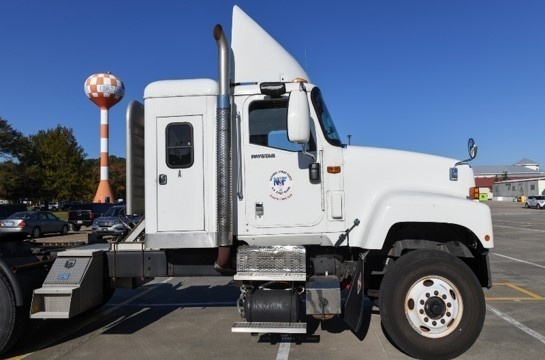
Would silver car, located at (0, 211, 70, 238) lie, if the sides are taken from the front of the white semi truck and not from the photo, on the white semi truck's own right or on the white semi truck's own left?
on the white semi truck's own left

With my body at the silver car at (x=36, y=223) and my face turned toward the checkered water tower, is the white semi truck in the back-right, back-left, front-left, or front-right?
back-right

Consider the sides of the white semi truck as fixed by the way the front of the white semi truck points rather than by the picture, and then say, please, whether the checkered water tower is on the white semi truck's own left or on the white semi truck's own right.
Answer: on the white semi truck's own left

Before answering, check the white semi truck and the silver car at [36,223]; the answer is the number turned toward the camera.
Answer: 0

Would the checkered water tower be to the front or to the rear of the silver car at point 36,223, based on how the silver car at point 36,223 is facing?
to the front

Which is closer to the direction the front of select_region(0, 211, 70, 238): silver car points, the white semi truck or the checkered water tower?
the checkered water tower

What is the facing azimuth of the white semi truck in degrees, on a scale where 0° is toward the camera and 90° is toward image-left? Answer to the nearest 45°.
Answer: approximately 270°

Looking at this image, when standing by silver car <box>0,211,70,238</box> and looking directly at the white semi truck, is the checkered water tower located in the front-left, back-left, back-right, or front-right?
back-left
